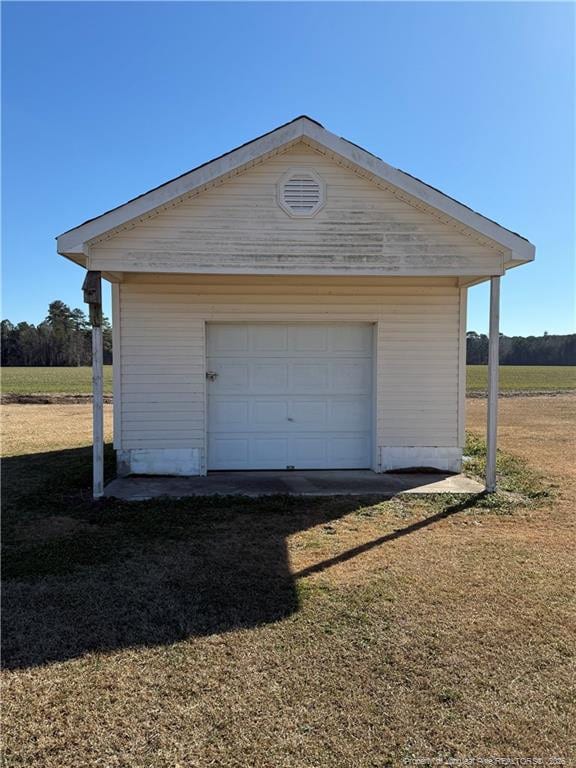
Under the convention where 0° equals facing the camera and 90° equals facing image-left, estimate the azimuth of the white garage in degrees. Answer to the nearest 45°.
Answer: approximately 0°
